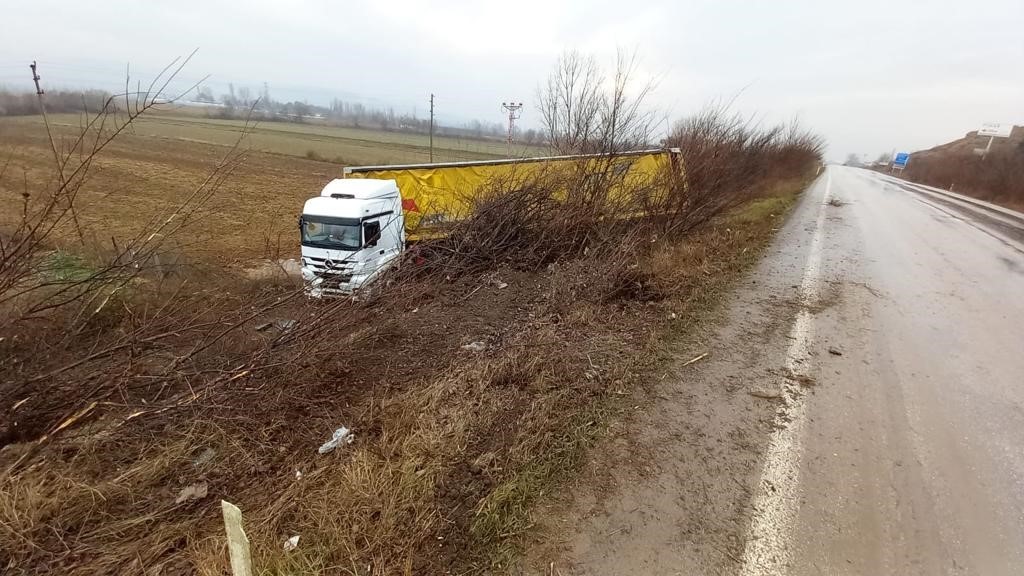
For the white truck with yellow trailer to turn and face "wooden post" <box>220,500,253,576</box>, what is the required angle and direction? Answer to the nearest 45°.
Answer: approximately 45° to its left

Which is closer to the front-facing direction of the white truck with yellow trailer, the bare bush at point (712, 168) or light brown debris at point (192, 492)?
the light brown debris

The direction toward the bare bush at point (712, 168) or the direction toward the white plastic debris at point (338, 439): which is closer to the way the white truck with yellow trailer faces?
the white plastic debris

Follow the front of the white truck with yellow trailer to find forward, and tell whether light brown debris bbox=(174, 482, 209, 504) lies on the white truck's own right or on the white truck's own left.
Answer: on the white truck's own left

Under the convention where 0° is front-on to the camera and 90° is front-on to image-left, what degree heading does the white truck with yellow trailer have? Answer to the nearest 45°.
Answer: approximately 45°

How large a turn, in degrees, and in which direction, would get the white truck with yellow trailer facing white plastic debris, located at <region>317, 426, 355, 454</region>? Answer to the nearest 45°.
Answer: approximately 45° to its left

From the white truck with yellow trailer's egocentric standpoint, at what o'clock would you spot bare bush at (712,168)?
The bare bush is roughly at 7 o'clock from the white truck with yellow trailer.
